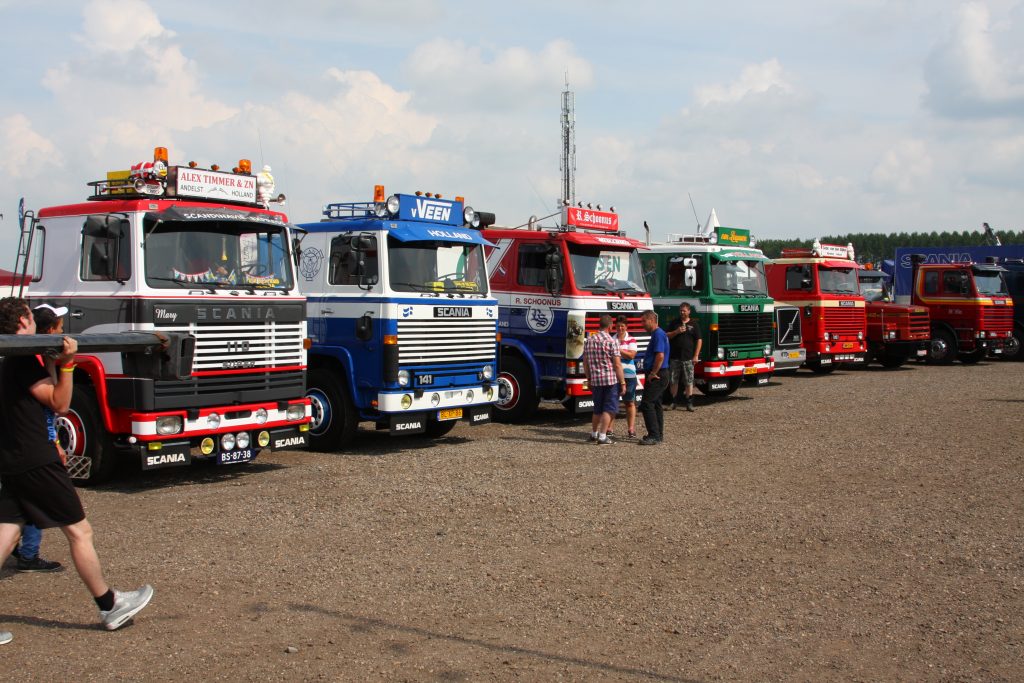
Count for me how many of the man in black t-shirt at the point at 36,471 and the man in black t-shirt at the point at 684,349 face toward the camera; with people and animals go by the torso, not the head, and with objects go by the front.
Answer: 1

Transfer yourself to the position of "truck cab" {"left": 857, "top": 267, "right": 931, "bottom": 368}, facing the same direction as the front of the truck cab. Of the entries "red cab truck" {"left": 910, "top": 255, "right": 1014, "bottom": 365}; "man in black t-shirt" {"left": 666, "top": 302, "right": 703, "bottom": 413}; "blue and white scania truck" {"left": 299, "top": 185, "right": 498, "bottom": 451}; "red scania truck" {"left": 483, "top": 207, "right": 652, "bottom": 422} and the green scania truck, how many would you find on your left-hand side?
1

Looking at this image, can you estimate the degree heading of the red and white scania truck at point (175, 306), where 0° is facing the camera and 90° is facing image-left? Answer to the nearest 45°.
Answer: approximately 315°

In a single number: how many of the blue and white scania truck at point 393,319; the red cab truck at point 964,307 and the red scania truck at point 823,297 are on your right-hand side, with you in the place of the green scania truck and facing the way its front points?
1

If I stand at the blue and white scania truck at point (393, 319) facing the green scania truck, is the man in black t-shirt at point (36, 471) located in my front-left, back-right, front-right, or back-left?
back-right

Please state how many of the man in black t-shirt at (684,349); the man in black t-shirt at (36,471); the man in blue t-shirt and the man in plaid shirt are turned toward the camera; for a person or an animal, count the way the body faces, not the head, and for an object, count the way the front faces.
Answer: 1

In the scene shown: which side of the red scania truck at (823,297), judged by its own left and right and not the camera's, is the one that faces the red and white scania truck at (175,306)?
right

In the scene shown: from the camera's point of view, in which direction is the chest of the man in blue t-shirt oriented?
to the viewer's left

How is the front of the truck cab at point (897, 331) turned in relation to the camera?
facing the viewer and to the right of the viewer

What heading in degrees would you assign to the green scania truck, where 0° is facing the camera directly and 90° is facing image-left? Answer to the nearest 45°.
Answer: approximately 315°
